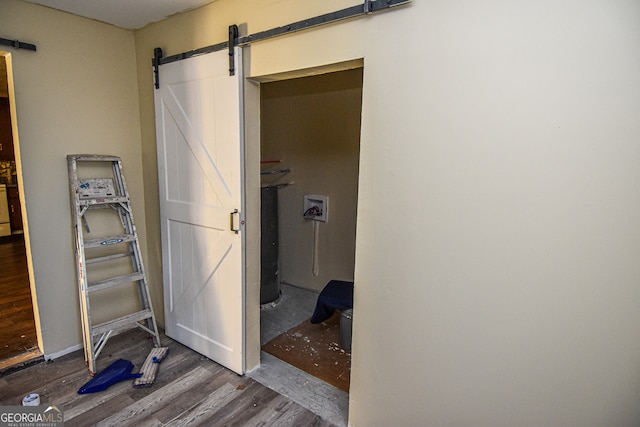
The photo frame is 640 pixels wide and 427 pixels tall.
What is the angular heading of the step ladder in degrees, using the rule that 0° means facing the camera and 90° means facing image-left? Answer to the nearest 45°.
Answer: approximately 315°

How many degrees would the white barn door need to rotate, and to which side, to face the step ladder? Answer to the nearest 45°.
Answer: approximately 90° to its right

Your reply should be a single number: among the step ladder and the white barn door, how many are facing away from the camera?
0

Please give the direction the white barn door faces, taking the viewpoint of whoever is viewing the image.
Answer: facing the viewer and to the left of the viewer
